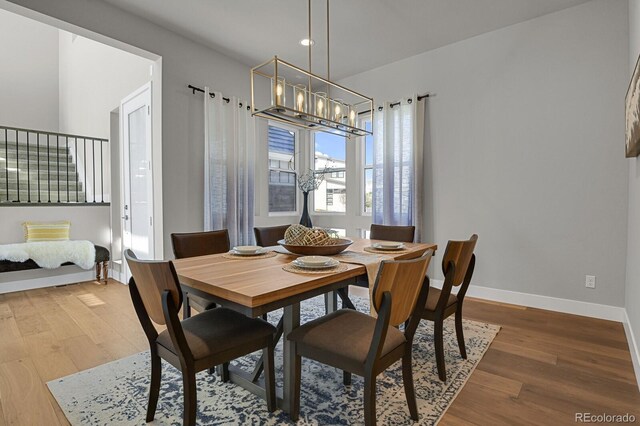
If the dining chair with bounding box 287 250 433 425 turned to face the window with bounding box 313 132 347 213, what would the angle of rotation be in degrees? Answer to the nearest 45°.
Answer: approximately 45° to its right

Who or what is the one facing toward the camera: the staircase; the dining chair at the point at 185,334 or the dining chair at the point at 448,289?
the staircase

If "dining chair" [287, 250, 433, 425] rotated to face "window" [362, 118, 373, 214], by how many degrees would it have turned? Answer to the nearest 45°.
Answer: approximately 45° to its right

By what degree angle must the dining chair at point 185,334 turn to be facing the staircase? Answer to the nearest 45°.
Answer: approximately 90° to its left

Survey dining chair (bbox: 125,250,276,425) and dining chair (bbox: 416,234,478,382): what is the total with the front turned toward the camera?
0

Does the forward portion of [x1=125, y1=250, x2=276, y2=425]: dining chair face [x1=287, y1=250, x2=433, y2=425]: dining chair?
no

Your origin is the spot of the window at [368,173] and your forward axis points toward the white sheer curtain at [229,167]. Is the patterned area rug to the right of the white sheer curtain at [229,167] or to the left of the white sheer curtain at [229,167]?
left

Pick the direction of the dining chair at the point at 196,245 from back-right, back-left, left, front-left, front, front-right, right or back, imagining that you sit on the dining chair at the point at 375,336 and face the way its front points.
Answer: front

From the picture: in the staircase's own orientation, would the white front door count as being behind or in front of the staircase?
in front

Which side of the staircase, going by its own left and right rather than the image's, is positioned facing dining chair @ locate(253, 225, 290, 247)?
front

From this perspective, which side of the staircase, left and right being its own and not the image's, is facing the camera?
front

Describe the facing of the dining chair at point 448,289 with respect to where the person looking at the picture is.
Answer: facing away from the viewer and to the left of the viewer

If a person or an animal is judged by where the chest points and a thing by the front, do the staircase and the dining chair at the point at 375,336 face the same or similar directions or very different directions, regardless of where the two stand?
very different directions

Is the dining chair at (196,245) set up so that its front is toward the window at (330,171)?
no

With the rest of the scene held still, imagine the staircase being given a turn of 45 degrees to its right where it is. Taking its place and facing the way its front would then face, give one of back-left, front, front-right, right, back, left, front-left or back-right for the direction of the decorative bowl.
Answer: front-left

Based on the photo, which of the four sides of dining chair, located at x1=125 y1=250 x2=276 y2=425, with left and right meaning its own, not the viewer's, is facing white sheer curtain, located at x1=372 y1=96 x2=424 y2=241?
front

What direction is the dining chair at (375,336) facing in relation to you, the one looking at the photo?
facing away from the viewer and to the left of the viewer

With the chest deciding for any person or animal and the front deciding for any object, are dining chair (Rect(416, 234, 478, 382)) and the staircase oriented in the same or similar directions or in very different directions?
very different directions
